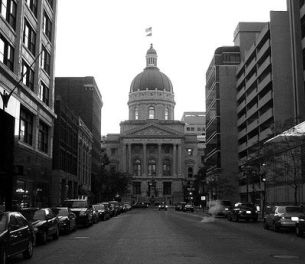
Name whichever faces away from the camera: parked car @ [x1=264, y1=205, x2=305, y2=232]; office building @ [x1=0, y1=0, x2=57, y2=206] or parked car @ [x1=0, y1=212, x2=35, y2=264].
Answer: parked car @ [x1=264, y1=205, x2=305, y2=232]

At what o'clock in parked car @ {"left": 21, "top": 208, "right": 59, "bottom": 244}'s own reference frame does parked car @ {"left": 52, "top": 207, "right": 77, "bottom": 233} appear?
parked car @ {"left": 52, "top": 207, "right": 77, "bottom": 233} is roughly at 5 o'clock from parked car @ {"left": 21, "top": 208, "right": 59, "bottom": 244}.

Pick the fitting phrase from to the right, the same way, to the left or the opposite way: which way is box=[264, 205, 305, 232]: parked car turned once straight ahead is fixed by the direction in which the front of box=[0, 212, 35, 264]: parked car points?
the opposite way

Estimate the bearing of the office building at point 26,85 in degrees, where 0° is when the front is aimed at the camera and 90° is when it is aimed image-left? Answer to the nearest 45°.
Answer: approximately 315°

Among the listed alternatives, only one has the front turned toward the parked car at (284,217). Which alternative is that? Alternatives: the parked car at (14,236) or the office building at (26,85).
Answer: the office building

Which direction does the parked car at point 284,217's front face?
away from the camera

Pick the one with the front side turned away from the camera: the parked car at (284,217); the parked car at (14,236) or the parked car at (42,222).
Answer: the parked car at (284,217)

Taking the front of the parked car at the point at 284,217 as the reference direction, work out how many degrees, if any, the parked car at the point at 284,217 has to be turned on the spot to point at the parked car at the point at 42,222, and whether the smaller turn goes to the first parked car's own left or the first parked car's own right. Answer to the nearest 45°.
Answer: approximately 135° to the first parked car's own left

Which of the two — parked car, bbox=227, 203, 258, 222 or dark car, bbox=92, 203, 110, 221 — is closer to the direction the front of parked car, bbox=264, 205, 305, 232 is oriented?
the parked car

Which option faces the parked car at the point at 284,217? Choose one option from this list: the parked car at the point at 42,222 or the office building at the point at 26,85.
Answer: the office building

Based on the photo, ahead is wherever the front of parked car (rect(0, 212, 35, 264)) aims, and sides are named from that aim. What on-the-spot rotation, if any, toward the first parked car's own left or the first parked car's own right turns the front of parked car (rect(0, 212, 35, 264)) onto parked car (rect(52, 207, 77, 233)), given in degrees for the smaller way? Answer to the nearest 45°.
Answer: approximately 135° to the first parked car's own right

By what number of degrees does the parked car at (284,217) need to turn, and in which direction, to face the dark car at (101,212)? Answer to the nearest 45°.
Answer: approximately 45° to its left

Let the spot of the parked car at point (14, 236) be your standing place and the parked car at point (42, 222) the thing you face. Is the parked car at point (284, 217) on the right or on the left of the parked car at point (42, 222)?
right

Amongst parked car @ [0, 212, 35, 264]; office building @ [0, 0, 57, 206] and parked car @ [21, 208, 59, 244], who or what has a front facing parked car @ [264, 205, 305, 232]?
the office building

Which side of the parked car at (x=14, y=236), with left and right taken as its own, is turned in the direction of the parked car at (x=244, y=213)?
back

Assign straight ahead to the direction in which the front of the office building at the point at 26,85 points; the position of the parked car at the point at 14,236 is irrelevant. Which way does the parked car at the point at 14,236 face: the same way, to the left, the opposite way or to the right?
to the right
